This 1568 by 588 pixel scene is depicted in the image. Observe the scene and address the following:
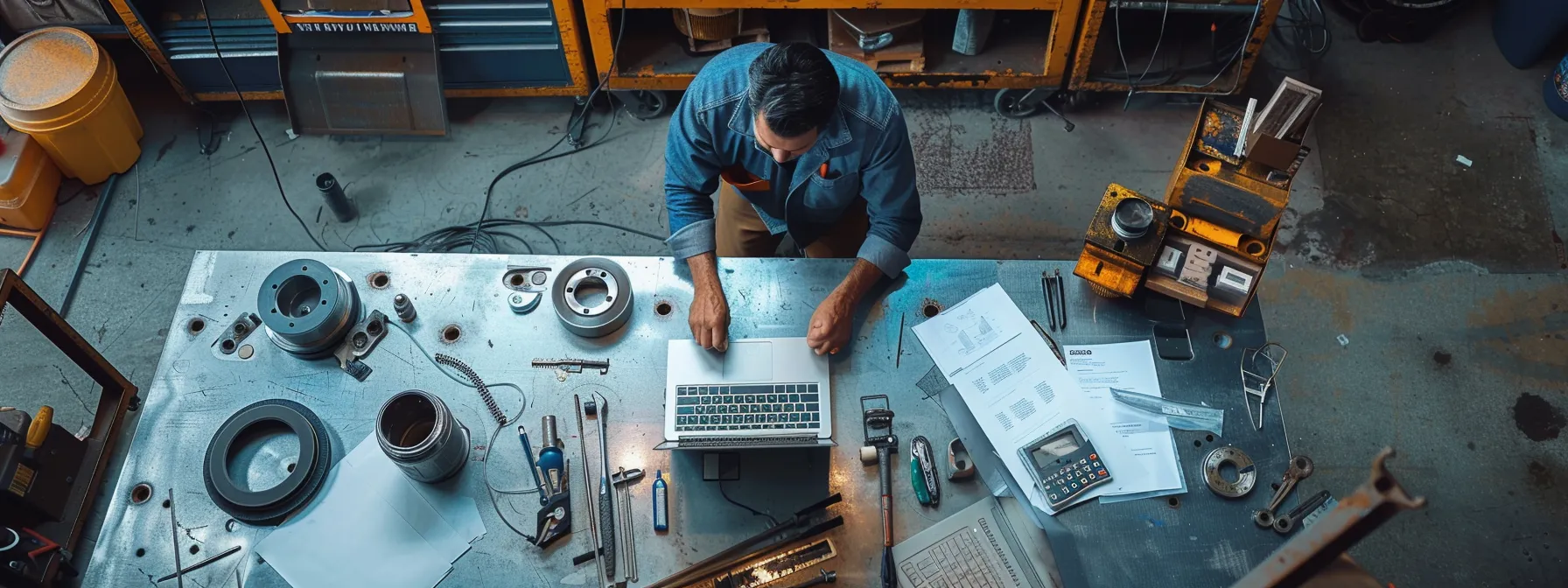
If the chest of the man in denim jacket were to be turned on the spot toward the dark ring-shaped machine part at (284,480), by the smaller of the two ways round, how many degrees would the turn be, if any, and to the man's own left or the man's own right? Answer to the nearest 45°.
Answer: approximately 45° to the man's own right

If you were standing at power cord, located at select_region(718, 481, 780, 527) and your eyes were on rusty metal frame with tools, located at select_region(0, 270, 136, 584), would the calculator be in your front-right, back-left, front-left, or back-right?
back-right

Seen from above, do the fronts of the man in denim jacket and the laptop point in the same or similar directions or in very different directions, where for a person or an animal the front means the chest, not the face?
very different directions

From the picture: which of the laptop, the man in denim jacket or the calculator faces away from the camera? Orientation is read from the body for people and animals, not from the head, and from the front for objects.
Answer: the laptop

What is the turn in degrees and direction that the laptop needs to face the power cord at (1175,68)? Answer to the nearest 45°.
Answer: approximately 45° to its right

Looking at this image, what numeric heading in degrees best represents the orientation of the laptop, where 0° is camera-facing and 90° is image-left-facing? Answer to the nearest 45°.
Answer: approximately 180°

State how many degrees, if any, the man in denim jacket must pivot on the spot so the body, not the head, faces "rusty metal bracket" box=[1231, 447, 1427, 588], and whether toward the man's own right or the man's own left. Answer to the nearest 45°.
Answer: approximately 45° to the man's own left
